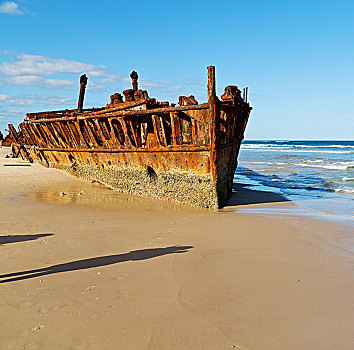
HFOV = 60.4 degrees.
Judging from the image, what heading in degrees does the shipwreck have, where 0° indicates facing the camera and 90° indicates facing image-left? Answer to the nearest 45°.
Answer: approximately 315°
